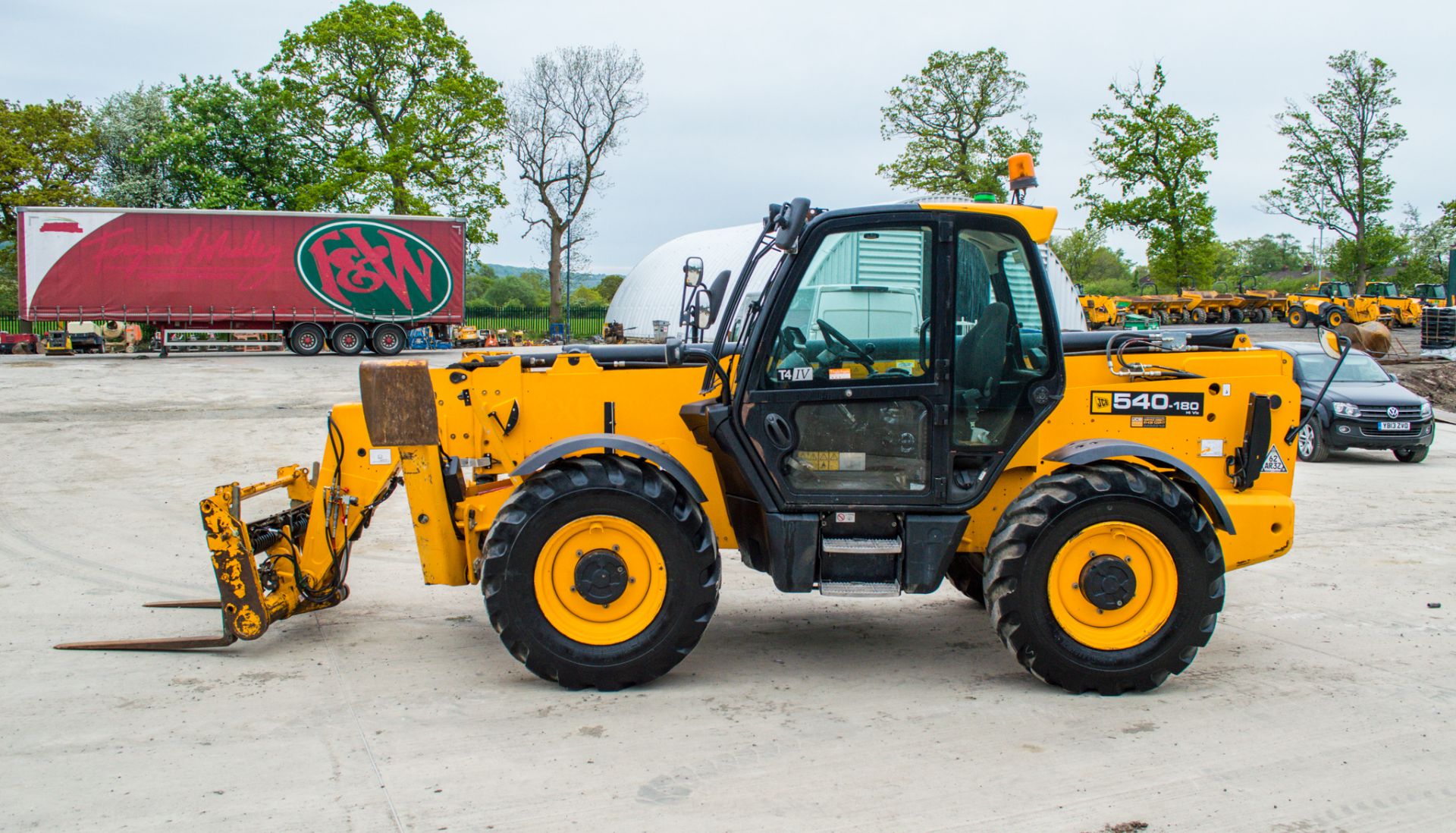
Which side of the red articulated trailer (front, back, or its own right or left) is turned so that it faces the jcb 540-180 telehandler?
left

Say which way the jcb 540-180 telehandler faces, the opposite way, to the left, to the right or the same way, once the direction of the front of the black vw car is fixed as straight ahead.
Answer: to the right

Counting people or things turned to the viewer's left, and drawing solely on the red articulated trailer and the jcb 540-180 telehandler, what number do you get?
2

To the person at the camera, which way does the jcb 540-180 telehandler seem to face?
facing to the left of the viewer

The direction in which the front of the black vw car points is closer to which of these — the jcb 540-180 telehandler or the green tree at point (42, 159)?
the jcb 540-180 telehandler

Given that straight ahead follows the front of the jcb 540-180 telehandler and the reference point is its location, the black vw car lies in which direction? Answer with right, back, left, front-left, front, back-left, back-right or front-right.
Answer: back-right

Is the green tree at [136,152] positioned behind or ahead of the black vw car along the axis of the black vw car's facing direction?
behind

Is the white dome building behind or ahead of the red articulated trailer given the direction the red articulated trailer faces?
behind

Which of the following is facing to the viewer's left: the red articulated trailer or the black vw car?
the red articulated trailer

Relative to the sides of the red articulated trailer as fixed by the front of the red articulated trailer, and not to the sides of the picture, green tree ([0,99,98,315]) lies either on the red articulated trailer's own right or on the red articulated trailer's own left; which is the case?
on the red articulated trailer's own right

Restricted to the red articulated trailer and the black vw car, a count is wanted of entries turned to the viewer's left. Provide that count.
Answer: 1

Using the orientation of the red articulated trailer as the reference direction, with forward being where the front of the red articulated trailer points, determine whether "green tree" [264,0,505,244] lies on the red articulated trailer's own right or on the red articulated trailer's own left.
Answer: on the red articulated trailer's own right

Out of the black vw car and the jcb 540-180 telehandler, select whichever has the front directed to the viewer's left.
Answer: the jcb 540-180 telehandler

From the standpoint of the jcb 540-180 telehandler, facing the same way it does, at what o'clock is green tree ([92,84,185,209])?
The green tree is roughly at 2 o'clock from the jcb 540-180 telehandler.

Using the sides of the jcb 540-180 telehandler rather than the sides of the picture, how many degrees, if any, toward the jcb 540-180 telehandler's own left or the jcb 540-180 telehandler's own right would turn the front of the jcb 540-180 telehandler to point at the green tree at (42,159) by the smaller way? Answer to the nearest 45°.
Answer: approximately 45° to the jcb 540-180 telehandler's own right

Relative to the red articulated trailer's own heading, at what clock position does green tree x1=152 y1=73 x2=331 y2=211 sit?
The green tree is roughly at 3 o'clock from the red articulated trailer.

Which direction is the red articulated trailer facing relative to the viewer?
to the viewer's left
